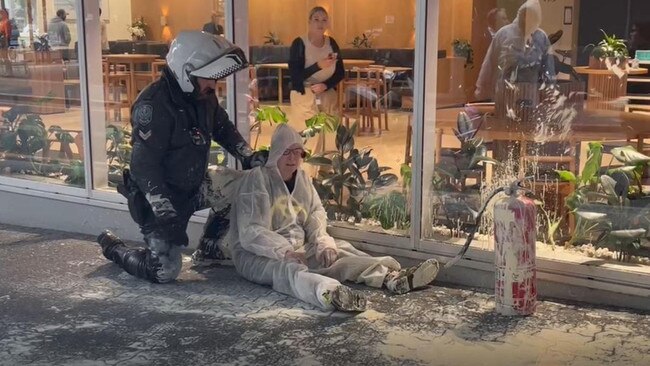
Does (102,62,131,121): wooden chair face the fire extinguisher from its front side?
no

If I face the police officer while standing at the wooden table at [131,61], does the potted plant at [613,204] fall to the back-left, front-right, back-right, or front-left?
front-left

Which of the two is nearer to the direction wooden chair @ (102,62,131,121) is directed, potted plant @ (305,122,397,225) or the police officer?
the potted plant

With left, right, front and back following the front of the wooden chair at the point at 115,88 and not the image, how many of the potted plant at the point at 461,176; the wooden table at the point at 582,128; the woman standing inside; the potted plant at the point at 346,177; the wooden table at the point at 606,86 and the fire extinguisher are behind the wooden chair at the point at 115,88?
0

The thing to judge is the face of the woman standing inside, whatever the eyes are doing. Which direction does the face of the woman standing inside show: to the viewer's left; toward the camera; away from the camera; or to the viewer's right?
toward the camera

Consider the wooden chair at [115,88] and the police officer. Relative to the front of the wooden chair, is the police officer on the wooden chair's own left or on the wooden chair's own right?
on the wooden chair's own right

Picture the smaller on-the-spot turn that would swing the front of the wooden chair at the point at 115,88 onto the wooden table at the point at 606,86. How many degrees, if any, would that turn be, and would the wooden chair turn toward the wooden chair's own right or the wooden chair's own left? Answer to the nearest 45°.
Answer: approximately 45° to the wooden chair's own right

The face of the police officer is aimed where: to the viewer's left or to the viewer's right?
to the viewer's right

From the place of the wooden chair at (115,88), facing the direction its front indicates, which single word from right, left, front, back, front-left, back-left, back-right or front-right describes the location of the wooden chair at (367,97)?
front-right

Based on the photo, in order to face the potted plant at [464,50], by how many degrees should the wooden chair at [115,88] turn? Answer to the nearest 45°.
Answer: approximately 45° to its right
